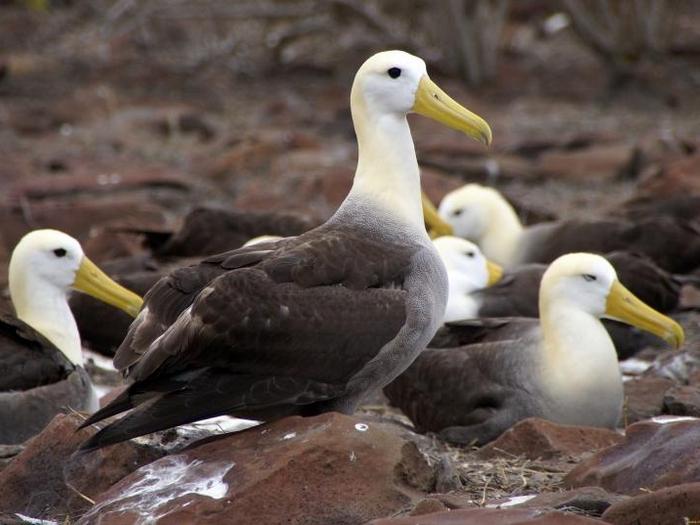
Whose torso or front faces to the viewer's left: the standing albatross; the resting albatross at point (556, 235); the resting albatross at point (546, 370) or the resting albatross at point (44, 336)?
the resting albatross at point (556, 235)

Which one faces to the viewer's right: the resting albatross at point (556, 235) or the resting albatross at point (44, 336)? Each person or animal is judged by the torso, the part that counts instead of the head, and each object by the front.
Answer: the resting albatross at point (44, 336)

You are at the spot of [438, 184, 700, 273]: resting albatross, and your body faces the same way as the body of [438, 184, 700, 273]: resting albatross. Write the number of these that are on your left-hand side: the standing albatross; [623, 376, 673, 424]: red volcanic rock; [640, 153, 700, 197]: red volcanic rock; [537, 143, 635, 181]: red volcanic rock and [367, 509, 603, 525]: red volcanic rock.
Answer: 3

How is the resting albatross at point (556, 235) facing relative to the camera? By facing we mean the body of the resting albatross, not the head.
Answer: to the viewer's left

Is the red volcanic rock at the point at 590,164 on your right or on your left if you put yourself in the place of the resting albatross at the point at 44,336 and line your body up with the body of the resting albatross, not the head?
on your left

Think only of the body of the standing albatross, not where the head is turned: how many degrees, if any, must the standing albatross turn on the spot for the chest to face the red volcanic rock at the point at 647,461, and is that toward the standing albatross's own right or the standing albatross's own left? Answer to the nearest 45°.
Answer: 0° — it already faces it

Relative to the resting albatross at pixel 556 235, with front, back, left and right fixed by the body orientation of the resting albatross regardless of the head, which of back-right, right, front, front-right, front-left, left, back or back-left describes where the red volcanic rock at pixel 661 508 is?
left

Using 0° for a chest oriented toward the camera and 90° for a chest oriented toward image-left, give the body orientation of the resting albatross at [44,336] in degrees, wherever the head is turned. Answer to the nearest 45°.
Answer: approximately 270°

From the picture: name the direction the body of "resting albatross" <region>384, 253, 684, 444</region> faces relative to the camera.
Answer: to the viewer's right

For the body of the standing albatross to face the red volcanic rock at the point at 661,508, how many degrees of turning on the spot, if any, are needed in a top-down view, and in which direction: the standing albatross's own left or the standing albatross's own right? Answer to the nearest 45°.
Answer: approximately 45° to the standing albatross's own right

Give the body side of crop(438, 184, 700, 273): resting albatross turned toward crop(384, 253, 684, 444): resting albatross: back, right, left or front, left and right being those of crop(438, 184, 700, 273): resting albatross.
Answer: left

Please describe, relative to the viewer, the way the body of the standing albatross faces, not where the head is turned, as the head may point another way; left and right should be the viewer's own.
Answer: facing to the right of the viewer
